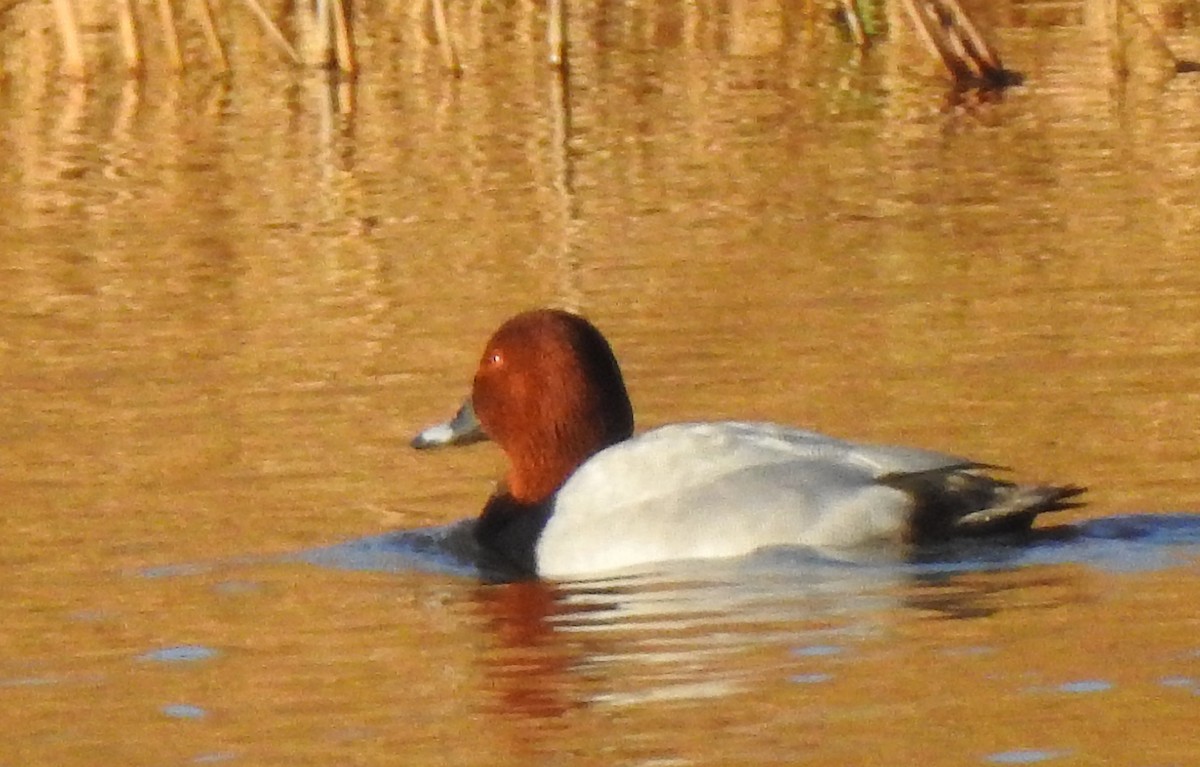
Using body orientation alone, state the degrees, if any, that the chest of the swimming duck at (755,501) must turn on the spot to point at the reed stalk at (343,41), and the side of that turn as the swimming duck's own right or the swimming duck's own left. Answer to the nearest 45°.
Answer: approximately 90° to the swimming duck's own right

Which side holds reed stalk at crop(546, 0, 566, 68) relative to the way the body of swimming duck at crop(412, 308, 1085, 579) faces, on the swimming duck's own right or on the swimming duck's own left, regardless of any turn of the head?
on the swimming duck's own right

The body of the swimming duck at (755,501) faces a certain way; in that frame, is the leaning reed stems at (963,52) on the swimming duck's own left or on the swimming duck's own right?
on the swimming duck's own right

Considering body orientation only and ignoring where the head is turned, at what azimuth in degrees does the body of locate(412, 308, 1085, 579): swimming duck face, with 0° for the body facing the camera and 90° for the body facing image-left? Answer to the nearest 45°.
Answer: approximately 90°
